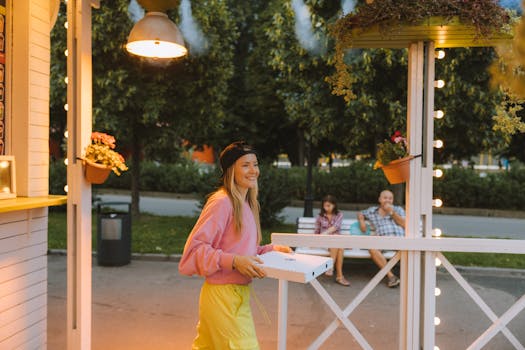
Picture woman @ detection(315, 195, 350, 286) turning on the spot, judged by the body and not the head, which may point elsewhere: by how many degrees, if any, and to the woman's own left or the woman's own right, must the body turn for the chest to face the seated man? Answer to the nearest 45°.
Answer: approximately 90° to the woman's own left

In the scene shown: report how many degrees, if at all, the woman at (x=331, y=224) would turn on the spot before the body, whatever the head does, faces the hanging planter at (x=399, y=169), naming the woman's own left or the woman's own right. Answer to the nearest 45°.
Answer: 0° — they already face it

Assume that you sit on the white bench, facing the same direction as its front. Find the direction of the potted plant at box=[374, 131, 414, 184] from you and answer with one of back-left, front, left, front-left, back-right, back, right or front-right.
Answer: front

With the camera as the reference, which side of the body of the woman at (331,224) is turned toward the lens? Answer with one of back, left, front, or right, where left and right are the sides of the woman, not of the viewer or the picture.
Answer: front

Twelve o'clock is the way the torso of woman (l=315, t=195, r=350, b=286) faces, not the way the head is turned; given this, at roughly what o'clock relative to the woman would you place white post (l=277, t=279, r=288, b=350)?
The white post is roughly at 12 o'clock from the woman.

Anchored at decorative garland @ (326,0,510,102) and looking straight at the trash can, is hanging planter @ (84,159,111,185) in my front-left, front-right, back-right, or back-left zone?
front-left

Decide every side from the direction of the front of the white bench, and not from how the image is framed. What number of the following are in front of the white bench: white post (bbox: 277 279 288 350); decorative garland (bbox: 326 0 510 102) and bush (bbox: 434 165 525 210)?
2

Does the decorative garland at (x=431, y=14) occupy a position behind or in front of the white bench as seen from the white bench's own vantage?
in front

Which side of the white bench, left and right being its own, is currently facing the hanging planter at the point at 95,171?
front

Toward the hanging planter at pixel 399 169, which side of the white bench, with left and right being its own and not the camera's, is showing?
front

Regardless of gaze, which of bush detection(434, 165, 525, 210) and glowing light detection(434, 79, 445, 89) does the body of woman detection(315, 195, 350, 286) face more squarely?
the glowing light

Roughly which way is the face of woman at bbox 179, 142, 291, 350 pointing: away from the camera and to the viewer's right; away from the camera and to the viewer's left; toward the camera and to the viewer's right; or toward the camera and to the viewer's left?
toward the camera and to the viewer's right

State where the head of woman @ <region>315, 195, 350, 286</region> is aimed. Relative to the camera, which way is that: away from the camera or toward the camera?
toward the camera

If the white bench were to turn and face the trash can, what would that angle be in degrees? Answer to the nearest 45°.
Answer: approximately 90° to its right

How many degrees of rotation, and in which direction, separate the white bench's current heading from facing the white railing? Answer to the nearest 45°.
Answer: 0° — it already faces it

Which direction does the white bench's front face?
toward the camera
